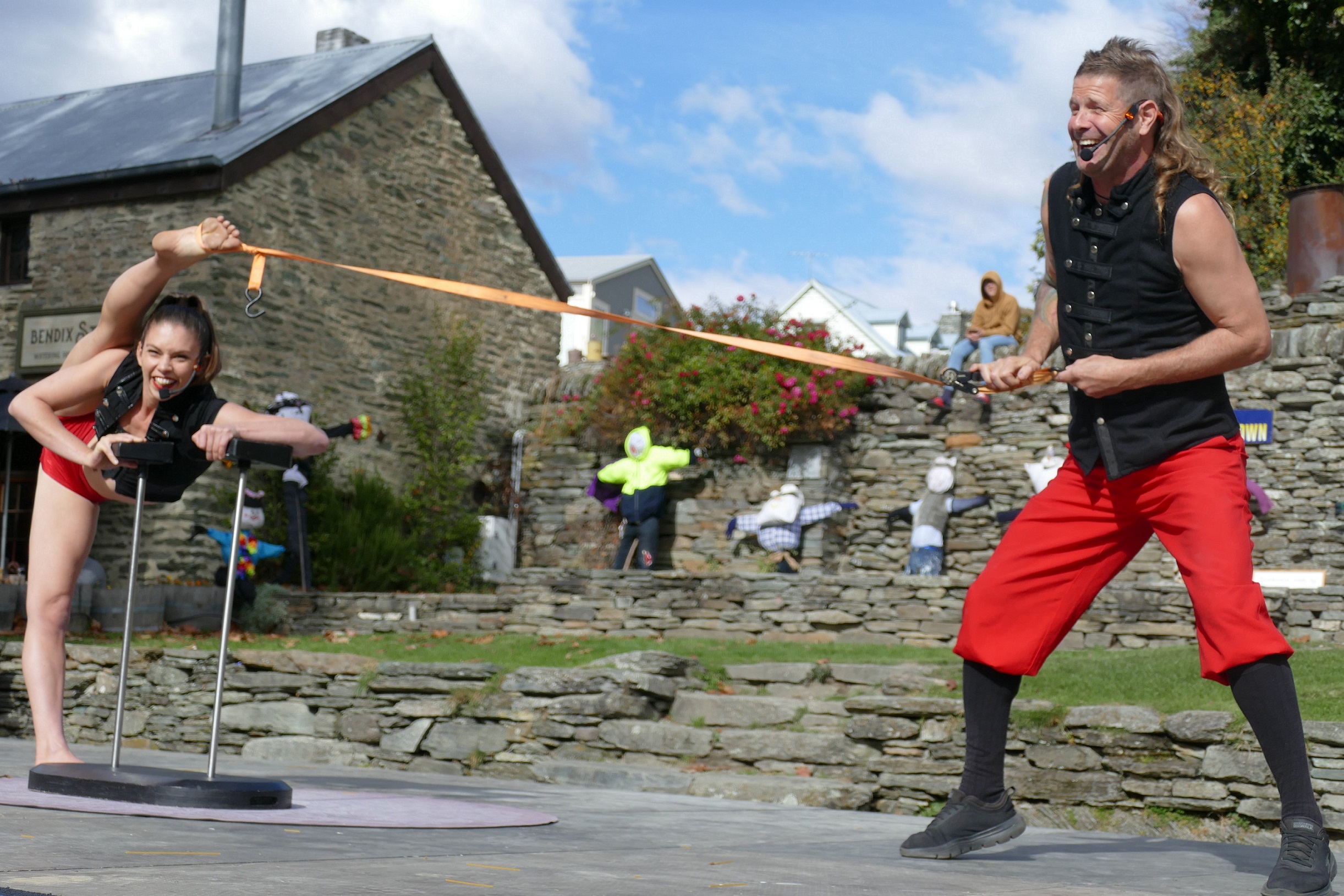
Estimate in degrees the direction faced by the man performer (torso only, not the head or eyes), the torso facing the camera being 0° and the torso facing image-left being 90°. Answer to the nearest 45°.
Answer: approximately 45°

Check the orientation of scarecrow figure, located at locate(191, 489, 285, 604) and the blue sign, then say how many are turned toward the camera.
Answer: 2

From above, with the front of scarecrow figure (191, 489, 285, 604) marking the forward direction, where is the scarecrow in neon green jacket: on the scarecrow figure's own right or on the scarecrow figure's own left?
on the scarecrow figure's own left

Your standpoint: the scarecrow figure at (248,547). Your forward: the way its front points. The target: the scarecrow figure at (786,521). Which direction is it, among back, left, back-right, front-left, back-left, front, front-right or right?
left

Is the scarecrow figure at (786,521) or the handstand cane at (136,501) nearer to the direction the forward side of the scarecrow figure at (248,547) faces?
the handstand cane

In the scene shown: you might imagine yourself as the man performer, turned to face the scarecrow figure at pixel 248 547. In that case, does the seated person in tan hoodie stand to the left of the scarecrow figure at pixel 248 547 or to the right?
right

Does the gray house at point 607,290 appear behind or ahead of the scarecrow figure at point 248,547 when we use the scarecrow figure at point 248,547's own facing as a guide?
behind

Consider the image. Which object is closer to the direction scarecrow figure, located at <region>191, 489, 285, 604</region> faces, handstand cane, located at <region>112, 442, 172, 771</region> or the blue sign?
the handstand cane

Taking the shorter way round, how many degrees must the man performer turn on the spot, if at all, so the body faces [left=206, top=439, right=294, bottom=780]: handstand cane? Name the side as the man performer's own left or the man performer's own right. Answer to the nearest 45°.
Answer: approximately 45° to the man performer's own right
